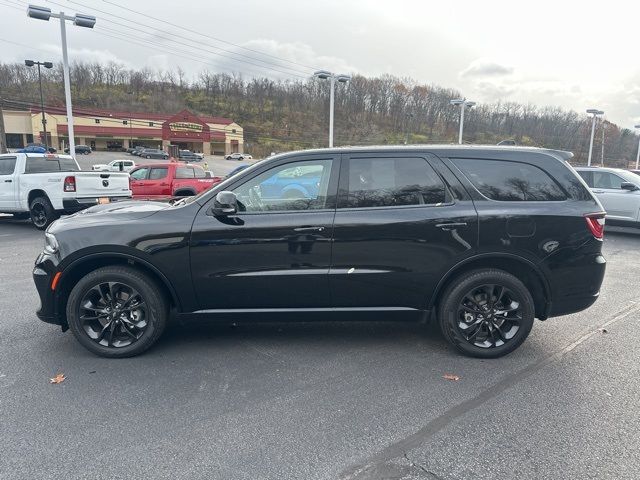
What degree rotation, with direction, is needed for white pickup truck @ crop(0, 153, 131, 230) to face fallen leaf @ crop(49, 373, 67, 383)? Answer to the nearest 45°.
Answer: approximately 135° to its left

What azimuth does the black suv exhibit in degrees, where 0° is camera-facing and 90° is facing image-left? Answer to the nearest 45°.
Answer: approximately 90°

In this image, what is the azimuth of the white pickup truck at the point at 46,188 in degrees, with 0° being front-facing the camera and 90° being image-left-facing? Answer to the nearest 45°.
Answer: approximately 135°

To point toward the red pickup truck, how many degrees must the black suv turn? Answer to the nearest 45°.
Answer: approximately 45° to its right

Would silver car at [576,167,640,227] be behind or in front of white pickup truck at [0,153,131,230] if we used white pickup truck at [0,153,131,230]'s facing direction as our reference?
behind

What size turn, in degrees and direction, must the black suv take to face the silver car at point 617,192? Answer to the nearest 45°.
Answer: approximately 135° to its right
